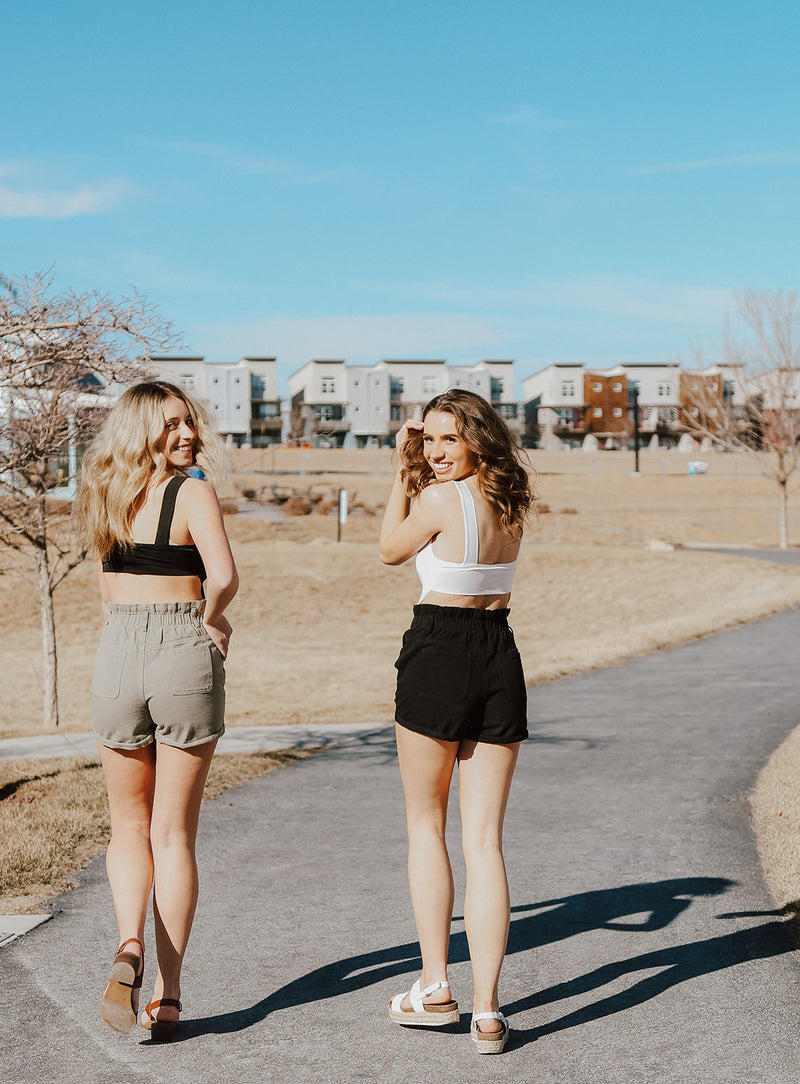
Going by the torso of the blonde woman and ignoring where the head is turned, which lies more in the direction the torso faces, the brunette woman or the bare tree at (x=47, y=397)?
the bare tree

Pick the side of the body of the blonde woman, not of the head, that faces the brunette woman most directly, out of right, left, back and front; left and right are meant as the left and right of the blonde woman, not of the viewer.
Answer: right

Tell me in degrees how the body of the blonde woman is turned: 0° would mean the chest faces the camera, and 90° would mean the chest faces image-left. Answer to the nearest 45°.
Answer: approximately 180°

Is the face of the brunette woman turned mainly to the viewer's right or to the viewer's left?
to the viewer's left

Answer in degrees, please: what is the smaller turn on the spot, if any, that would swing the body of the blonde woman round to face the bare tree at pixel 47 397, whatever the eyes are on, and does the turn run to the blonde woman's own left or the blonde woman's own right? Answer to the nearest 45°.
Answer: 0° — they already face it
